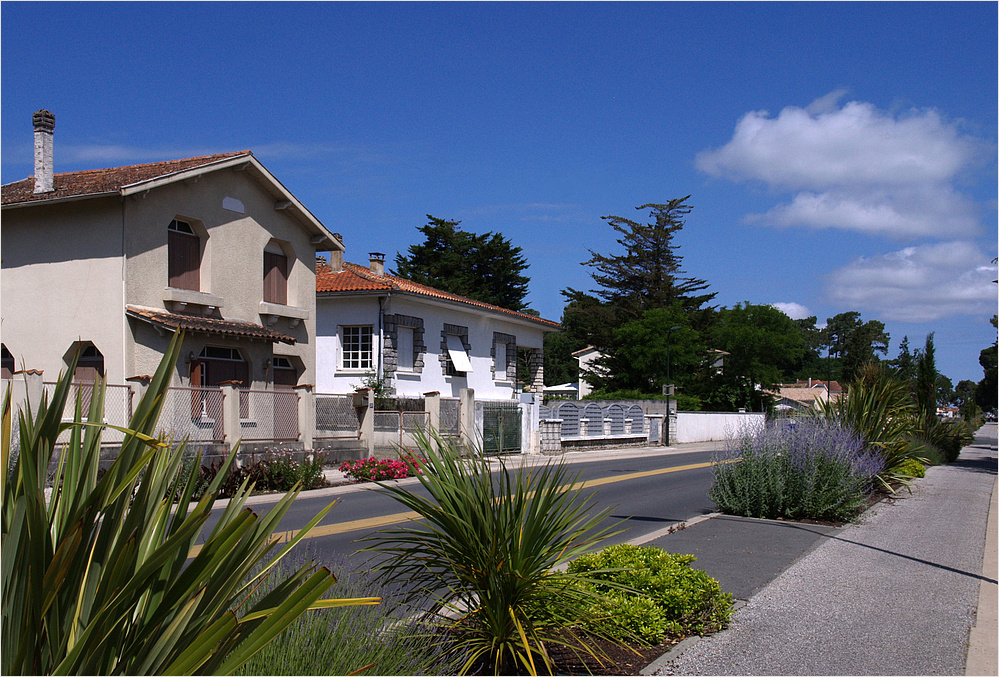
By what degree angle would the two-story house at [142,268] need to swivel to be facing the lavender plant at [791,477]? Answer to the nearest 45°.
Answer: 0° — it already faces it

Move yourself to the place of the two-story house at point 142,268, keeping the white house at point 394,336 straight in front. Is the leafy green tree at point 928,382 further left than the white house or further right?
right

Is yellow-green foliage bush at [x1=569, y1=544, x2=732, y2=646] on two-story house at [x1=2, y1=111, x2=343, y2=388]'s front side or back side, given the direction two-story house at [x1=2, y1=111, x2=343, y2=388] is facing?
on the front side

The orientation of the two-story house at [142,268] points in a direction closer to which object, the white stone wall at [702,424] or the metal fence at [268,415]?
the metal fence

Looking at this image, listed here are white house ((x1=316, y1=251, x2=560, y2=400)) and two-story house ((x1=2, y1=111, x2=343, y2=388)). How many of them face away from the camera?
0

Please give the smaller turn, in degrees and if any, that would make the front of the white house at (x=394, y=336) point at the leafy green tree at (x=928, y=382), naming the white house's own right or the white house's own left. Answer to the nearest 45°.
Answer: approximately 45° to the white house's own left

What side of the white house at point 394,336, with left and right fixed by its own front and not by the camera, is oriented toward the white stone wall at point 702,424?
left

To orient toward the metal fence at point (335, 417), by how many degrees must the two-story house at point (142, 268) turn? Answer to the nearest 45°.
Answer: approximately 45° to its left

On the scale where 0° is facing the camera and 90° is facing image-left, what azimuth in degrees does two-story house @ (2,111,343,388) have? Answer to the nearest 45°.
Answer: approximately 315°

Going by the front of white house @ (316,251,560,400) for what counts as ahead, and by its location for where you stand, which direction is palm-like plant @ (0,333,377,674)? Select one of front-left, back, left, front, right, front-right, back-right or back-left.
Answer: front-right

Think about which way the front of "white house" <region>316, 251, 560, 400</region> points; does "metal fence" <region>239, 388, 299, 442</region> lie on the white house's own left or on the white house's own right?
on the white house's own right
